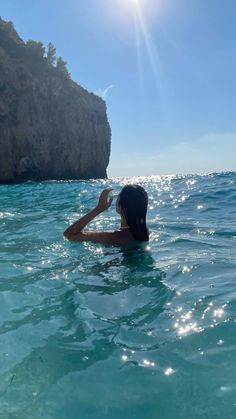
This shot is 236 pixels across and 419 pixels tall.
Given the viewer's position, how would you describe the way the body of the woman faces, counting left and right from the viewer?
facing away from the viewer and to the left of the viewer
